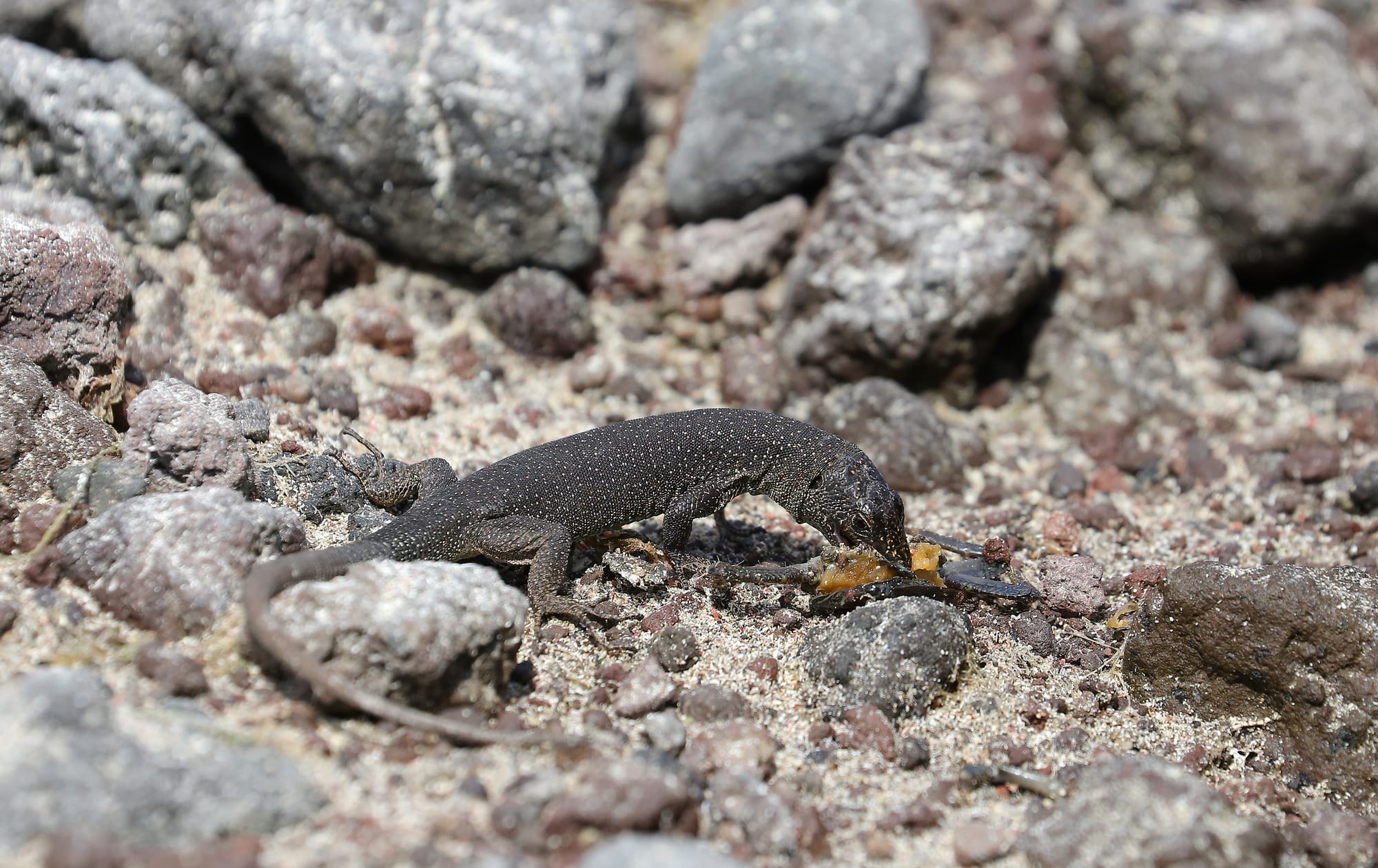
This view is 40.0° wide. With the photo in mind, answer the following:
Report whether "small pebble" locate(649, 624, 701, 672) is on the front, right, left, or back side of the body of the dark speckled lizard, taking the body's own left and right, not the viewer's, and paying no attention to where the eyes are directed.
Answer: right

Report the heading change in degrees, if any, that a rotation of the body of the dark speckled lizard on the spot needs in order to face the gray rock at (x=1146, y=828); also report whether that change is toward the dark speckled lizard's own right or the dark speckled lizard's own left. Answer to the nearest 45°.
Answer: approximately 45° to the dark speckled lizard's own right

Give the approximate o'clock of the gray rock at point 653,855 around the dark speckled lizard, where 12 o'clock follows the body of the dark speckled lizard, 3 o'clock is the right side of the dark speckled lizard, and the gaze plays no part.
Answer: The gray rock is roughly at 3 o'clock from the dark speckled lizard.

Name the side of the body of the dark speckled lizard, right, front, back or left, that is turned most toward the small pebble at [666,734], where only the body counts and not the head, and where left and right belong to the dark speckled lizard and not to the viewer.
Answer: right

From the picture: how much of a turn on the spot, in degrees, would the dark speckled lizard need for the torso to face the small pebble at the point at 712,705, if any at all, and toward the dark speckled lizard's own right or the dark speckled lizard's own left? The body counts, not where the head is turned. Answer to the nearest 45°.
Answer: approximately 90° to the dark speckled lizard's own right

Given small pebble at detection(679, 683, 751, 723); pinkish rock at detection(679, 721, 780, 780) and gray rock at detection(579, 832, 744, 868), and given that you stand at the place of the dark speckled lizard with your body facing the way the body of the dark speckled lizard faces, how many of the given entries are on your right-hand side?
3

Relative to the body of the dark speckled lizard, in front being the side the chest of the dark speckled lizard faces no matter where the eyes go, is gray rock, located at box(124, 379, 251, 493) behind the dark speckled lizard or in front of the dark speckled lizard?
behind

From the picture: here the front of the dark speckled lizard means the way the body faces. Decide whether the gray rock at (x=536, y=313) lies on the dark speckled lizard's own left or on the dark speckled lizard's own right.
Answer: on the dark speckled lizard's own left

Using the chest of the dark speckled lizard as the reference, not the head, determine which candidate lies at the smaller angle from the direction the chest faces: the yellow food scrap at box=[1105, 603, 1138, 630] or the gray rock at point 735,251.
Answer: the yellow food scrap

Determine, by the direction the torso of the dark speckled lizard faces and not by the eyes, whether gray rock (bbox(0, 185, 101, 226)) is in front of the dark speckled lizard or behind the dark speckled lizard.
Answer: behind

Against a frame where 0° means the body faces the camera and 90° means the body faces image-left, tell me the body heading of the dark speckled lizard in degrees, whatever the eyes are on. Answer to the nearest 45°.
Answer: approximately 270°

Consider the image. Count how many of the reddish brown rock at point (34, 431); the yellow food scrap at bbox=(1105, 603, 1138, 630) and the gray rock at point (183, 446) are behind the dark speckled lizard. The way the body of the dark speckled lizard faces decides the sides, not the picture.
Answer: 2

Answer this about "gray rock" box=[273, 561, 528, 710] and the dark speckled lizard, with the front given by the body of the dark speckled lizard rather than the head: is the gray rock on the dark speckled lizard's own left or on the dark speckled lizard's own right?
on the dark speckled lizard's own right
